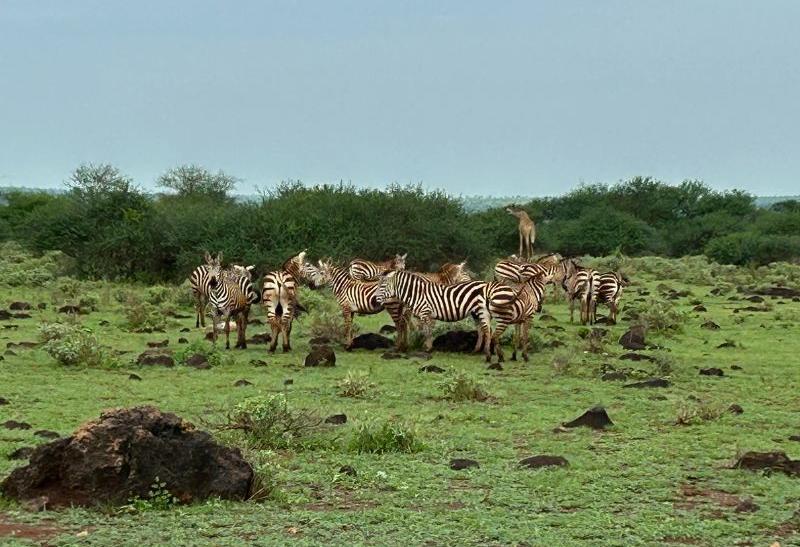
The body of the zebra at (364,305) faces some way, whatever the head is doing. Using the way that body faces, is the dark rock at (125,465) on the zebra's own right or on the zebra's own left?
on the zebra's own left

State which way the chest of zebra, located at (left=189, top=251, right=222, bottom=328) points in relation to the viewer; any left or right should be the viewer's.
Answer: facing the viewer and to the right of the viewer

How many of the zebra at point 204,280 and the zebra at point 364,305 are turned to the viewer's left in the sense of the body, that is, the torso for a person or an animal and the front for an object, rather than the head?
1

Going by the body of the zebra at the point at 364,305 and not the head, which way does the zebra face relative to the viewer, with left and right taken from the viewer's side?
facing to the left of the viewer

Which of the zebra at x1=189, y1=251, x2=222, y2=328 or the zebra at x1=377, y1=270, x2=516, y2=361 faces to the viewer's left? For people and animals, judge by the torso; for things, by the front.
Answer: the zebra at x1=377, y1=270, x2=516, y2=361

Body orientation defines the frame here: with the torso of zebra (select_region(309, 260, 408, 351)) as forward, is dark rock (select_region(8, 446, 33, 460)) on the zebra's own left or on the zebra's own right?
on the zebra's own left

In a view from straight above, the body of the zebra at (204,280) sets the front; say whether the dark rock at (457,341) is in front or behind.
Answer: in front

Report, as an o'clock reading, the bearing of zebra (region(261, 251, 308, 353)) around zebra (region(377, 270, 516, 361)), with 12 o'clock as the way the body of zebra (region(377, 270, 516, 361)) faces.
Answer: zebra (region(261, 251, 308, 353)) is roughly at 12 o'clock from zebra (region(377, 270, 516, 361)).

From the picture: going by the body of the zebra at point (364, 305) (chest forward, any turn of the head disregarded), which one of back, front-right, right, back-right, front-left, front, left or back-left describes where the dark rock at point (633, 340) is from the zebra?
back

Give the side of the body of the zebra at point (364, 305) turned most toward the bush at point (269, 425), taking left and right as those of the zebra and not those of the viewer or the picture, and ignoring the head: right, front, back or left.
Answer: left

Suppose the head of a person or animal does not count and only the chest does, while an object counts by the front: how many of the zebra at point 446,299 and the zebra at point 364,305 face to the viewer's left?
2

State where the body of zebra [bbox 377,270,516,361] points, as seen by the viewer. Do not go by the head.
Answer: to the viewer's left

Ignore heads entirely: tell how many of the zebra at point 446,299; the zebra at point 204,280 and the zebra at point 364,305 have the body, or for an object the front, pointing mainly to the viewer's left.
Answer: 2

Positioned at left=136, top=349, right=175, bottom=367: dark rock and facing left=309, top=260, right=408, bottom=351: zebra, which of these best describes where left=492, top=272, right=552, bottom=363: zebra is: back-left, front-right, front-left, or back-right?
front-right

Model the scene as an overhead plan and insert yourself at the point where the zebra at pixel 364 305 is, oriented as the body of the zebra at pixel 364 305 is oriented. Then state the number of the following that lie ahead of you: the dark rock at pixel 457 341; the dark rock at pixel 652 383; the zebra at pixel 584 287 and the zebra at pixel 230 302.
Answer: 1

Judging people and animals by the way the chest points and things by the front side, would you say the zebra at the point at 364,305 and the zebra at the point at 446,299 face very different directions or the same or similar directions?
same or similar directions
